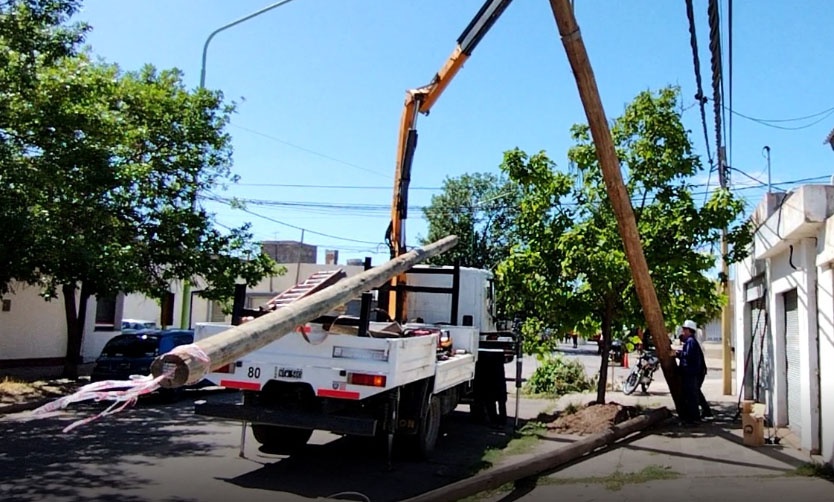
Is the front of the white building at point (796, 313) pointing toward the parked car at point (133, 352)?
yes

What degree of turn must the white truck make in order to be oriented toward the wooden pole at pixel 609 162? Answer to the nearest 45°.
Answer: approximately 45° to its right

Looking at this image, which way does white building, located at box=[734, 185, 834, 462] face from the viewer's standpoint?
to the viewer's left

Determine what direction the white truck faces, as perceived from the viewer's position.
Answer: facing away from the viewer and to the right of the viewer

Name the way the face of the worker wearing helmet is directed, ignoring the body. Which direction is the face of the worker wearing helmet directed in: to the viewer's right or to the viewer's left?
to the viewer's left

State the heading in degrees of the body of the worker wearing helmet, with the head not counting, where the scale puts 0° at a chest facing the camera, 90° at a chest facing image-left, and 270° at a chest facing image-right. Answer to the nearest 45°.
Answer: approximately 90°

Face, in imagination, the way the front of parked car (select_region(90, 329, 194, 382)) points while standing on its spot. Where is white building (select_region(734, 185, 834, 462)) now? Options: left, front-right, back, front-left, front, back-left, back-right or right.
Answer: right

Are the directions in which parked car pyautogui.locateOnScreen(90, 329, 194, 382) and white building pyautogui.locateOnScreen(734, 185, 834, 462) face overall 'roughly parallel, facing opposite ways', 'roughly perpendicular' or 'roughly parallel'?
roughly perpendicular

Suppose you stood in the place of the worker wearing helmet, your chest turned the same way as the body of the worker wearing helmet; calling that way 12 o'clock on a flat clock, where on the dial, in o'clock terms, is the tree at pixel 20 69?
The tree is roughly at 11 o'clock from the worker wearing helmet.

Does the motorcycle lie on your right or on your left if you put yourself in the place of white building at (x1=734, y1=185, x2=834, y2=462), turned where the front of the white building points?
on your right
